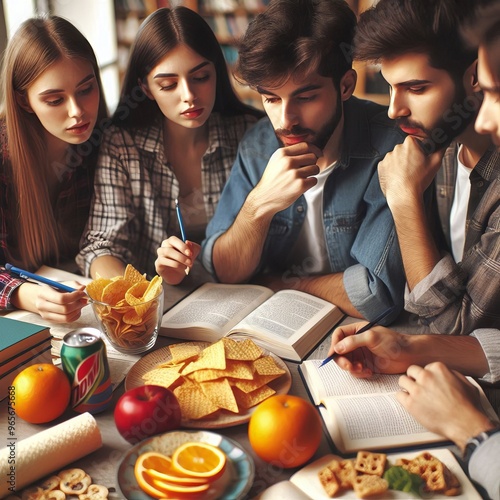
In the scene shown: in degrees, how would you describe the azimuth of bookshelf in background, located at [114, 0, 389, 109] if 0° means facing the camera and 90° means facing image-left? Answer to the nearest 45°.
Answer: approximately 0°

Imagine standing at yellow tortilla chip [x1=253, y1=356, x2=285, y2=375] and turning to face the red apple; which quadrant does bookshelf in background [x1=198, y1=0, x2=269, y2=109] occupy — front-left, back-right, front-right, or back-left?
back-right

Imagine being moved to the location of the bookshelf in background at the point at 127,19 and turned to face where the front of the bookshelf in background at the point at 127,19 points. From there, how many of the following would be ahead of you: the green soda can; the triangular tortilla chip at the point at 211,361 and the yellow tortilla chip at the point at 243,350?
3

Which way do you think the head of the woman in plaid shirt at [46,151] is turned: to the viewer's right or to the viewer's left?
to the viewer's right
